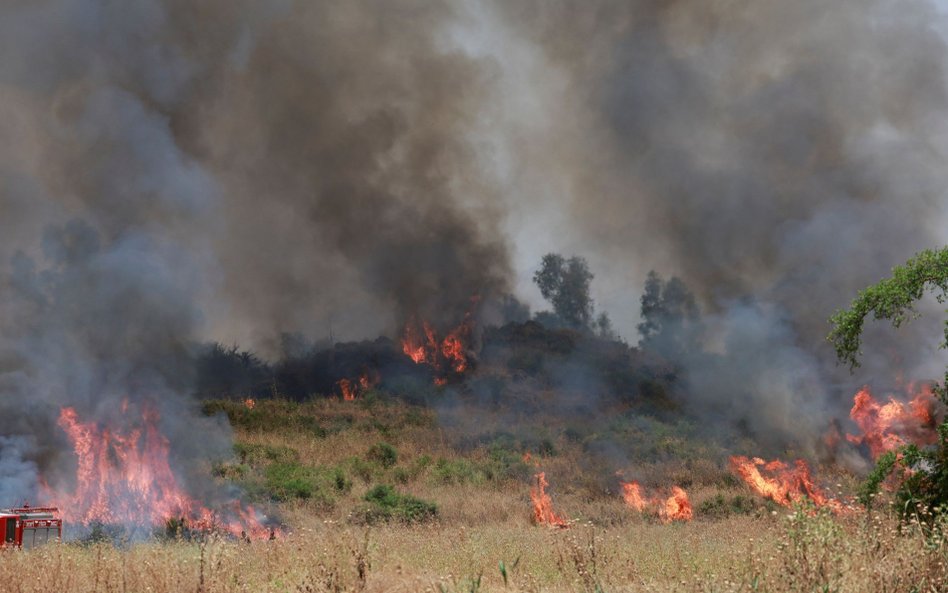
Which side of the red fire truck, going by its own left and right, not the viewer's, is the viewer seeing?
left

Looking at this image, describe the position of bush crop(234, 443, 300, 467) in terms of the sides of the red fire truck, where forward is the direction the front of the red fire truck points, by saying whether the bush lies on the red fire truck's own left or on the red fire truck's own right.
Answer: on the red fire truck's own right

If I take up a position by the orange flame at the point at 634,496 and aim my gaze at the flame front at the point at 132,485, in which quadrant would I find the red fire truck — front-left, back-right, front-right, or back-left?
front-left

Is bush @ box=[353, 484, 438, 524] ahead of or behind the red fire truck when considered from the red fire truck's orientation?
behind

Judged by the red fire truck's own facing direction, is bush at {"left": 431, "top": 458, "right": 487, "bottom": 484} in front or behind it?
behind
